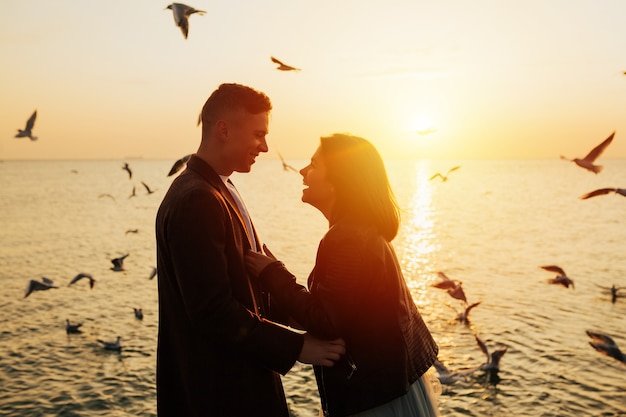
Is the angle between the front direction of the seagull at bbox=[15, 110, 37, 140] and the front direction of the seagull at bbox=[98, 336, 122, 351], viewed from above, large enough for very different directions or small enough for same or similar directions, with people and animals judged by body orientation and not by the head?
very different directions

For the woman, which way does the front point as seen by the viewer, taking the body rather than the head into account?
to the viewer's left

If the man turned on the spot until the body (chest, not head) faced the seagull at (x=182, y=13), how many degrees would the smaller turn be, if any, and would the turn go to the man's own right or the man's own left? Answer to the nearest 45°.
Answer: approximately 90° to the man's own left

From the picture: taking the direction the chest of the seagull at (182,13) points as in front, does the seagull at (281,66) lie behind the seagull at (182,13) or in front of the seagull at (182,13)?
behind

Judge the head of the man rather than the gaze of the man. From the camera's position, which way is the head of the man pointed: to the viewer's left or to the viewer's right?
to the viewer's right

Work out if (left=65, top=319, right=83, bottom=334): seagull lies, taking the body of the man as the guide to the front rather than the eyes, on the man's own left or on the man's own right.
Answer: on the man's own left

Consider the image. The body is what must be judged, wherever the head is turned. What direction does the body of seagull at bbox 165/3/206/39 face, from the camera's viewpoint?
to the viewer's left

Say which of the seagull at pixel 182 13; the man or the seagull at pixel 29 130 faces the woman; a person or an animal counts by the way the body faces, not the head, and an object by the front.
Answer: the man

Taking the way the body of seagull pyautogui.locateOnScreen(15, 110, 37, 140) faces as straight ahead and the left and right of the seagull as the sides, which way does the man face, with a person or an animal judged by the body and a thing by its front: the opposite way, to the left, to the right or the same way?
the opposite way

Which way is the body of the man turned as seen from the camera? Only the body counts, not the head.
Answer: to the viewer's right
